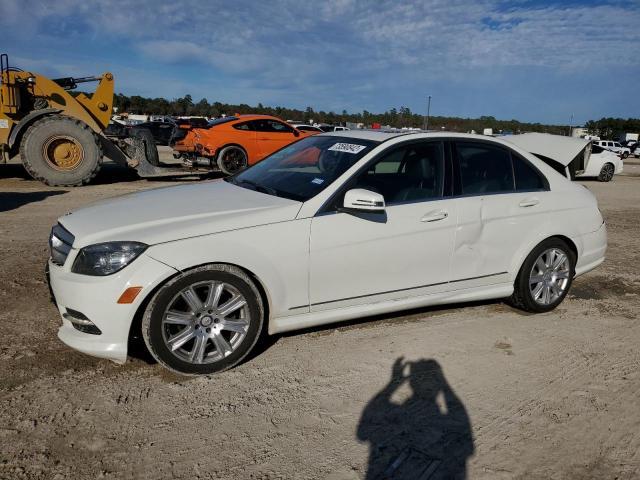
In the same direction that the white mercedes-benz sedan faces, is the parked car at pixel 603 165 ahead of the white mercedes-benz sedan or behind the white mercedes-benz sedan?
behind

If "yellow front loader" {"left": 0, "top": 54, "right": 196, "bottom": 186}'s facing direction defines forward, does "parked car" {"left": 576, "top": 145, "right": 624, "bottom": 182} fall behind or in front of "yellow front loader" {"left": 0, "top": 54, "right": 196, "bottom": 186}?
in front

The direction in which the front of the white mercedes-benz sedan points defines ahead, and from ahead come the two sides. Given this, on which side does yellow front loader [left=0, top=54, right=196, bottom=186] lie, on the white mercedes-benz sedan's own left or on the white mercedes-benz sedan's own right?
on the white mercedes-benz sedan's own right

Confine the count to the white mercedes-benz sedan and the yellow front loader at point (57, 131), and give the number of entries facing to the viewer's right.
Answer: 1

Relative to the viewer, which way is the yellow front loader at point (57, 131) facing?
to the viewer's right

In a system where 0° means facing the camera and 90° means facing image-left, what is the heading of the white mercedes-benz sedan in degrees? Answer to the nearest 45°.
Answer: approximately 45°

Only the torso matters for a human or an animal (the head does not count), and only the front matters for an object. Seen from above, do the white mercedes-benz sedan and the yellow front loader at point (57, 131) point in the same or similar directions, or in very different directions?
very different directions
